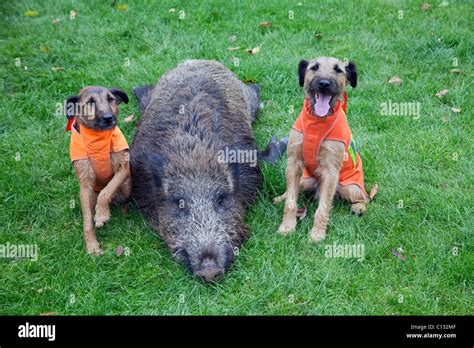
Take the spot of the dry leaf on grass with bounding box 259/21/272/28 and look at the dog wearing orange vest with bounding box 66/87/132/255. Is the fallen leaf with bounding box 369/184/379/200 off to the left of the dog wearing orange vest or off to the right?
left

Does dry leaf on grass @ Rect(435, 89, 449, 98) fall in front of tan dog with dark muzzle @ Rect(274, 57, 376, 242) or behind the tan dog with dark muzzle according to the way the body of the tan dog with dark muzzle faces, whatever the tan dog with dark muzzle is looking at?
behind

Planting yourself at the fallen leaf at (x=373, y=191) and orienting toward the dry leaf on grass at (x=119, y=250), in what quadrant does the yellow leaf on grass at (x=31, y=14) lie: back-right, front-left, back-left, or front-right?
front-right

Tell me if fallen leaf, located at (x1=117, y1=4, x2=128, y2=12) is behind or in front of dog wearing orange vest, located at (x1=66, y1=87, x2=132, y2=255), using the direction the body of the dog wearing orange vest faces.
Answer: behind

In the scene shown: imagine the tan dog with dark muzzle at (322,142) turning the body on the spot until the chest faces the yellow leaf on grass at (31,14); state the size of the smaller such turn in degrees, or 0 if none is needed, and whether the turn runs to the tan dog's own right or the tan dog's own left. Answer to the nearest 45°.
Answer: approximately 135° to the tan dog's own right

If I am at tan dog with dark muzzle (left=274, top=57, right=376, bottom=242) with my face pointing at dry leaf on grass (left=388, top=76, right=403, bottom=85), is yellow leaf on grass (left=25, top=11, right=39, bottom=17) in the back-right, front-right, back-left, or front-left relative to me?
front-left

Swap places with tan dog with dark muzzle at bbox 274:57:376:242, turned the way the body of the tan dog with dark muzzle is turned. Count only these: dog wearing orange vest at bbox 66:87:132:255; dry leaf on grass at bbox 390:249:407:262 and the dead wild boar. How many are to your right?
2

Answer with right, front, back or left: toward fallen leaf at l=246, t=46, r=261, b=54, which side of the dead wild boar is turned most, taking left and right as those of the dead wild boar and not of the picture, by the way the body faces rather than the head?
back

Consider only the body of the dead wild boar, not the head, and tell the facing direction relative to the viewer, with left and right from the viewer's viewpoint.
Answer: facing the viewer

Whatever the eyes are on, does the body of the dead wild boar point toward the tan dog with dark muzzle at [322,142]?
no

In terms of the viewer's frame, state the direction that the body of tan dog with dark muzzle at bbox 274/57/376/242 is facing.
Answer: toward the camera

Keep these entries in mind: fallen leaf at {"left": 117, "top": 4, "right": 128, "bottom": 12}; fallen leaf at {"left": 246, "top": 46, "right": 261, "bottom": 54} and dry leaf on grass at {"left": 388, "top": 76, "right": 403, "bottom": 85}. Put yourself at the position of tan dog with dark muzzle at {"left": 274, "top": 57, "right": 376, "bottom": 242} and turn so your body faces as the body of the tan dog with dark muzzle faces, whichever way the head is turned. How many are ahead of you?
0

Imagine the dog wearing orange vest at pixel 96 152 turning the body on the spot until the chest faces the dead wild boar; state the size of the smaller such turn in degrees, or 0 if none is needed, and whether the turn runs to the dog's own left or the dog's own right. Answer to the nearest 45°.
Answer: approximately 90° to the dog's own left

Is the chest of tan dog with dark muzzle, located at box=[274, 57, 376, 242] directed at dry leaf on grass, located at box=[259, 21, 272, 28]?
no

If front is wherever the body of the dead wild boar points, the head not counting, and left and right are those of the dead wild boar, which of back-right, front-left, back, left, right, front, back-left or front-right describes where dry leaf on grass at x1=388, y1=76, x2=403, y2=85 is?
back-left

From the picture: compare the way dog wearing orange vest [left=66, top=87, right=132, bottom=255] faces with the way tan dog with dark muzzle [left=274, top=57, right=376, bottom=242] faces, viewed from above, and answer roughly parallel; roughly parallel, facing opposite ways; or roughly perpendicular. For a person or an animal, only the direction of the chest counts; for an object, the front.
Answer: roughly parallel

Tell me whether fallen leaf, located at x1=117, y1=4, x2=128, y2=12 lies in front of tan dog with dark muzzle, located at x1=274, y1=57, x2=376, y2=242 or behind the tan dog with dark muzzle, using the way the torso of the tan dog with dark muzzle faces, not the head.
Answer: behind

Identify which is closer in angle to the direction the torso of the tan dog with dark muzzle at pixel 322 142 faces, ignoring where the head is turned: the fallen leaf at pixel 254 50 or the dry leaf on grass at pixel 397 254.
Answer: the dry leaf on grass
